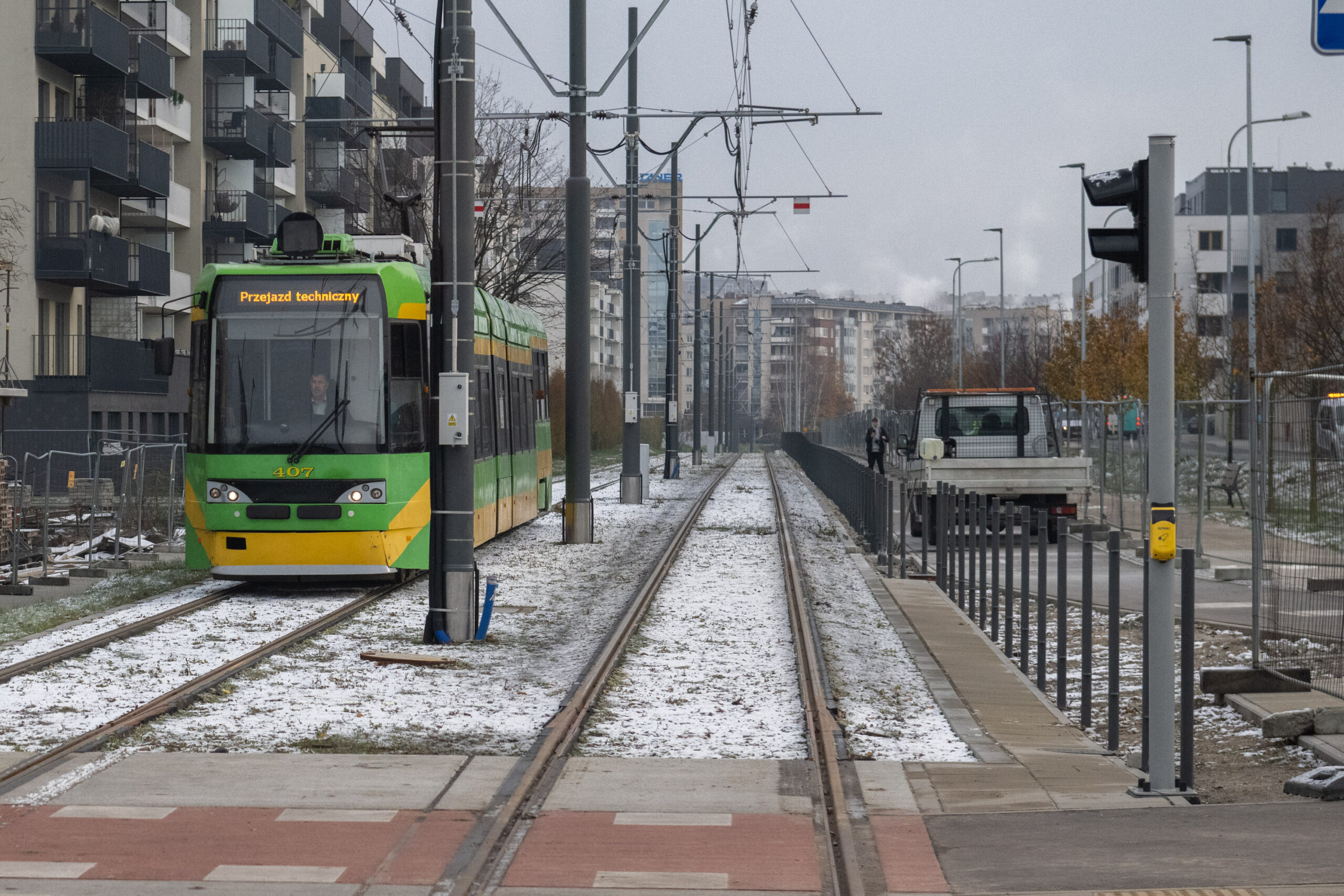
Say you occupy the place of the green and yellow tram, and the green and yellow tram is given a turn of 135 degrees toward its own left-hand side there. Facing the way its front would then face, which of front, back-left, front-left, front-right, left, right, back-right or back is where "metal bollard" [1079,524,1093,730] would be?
right

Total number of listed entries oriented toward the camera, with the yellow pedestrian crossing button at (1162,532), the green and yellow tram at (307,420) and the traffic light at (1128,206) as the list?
2

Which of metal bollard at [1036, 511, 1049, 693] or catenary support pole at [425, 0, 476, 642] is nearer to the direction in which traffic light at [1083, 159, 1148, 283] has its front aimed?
the catenary support pole

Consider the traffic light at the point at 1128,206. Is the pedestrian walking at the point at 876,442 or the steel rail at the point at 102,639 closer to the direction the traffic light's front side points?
the steel rail

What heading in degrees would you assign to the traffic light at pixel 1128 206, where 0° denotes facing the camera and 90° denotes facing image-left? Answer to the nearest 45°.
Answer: approximately 90°

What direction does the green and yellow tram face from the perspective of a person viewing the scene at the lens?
facing the viewer

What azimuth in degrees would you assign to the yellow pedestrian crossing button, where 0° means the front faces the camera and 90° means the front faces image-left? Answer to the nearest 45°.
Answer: approximately 0°

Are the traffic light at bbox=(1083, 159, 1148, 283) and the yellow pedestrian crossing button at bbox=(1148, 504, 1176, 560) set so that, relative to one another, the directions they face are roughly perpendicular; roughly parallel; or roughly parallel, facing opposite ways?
roughly perpendicular

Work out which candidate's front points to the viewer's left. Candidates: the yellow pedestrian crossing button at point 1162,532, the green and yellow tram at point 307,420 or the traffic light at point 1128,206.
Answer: the traffic light

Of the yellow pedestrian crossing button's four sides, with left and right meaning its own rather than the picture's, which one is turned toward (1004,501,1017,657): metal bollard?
back

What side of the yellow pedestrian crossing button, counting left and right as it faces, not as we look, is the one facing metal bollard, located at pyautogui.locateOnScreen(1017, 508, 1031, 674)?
back

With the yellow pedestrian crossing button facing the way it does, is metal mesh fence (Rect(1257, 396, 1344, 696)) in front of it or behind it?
behind
